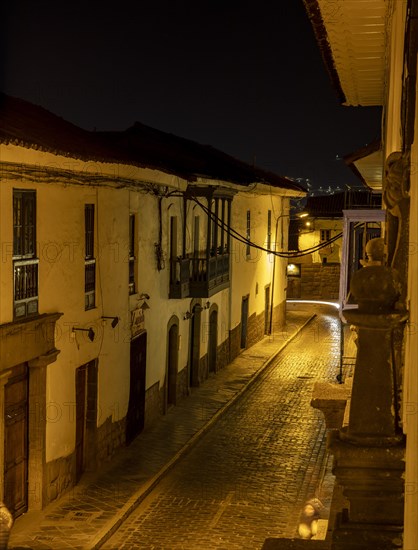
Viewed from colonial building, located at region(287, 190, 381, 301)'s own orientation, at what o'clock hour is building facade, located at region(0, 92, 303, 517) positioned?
The building facade is roughly at 12 o'clock from the colonial building.

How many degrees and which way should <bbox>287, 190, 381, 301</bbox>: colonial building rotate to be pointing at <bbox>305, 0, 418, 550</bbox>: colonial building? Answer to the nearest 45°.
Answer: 0° — it already faces it

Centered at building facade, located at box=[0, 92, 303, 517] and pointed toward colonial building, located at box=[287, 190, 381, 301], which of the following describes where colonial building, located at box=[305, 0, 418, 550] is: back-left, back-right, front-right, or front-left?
back-right

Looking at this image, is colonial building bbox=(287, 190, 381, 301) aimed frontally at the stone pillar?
yes

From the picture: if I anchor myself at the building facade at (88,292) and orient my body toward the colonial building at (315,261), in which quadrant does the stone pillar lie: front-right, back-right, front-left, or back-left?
back-right
